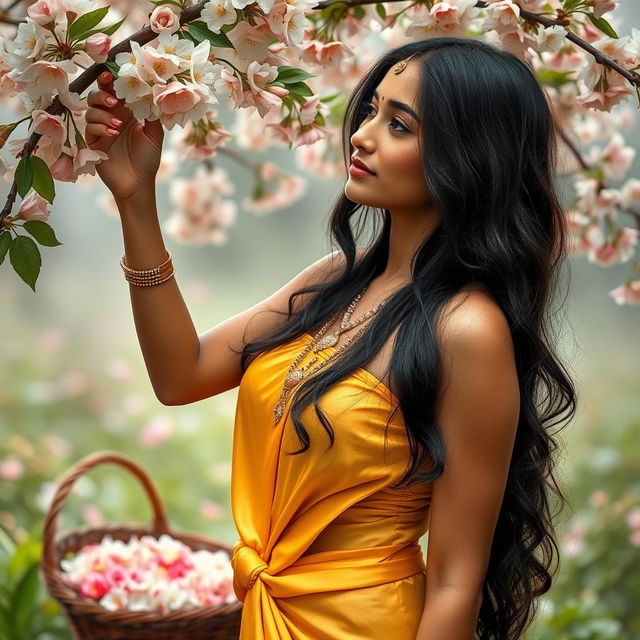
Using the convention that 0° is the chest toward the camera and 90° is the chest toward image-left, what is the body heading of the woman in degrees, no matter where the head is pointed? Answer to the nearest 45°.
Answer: approximately 45°

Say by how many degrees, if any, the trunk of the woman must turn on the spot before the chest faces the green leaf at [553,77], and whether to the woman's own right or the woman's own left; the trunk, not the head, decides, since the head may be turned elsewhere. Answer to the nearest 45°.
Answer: approximately 180°

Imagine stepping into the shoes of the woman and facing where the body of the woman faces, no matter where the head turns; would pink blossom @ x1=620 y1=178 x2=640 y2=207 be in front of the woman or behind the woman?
behind

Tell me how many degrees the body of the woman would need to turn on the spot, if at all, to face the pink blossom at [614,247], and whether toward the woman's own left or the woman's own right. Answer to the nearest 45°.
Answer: approximately 180°
